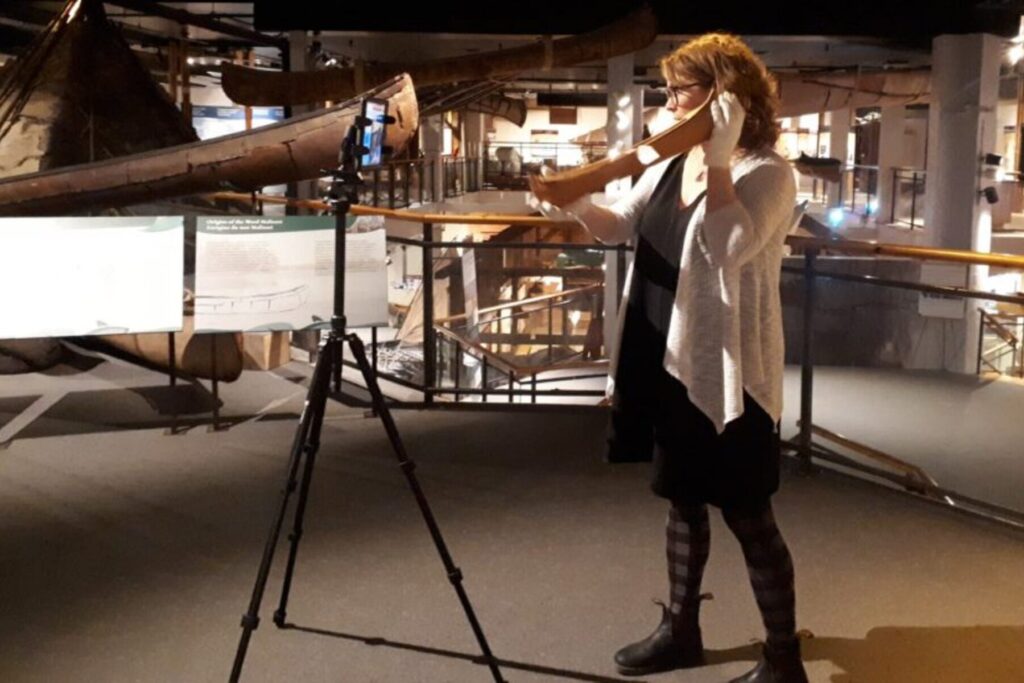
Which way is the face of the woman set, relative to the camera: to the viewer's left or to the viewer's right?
to the viewer's left

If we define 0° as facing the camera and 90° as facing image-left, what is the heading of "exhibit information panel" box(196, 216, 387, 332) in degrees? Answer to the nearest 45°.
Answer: approximately 0°

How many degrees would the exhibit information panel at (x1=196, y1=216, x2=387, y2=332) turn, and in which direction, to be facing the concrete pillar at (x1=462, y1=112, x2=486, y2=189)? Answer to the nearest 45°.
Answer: approximately 180°

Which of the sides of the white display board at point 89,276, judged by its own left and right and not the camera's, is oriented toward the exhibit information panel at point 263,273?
left

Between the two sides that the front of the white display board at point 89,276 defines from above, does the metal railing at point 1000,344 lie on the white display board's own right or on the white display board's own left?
on the white display board's own left

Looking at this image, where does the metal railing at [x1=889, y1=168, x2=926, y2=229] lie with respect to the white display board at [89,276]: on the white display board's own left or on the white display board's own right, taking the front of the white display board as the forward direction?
on the white display board's own left

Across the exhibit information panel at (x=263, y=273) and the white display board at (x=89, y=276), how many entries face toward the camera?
2

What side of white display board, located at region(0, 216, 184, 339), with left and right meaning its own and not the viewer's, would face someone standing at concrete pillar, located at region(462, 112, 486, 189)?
back

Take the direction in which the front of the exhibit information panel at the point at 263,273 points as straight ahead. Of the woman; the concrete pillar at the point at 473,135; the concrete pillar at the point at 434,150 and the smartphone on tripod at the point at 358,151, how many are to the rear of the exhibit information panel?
2

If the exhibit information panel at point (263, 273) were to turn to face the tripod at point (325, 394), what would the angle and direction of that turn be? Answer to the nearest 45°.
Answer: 0° — it already faces it

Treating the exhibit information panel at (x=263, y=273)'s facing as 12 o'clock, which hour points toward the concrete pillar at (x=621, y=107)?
The concrete pillar is roughly at 7 o'clock from the exhibit information panel.

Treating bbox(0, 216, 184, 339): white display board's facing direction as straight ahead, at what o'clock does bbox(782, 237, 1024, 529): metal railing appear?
The metal railing is roughly at 10 o'clock from the white display board.

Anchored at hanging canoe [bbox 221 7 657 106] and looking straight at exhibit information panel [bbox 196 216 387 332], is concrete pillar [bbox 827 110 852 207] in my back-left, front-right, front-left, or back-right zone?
back-left
